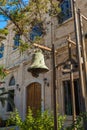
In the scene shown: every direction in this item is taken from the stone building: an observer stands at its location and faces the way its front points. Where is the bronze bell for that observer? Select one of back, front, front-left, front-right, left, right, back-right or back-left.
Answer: front-left

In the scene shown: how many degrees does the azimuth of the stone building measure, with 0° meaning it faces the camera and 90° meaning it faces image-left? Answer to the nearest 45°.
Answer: approximately 45°
